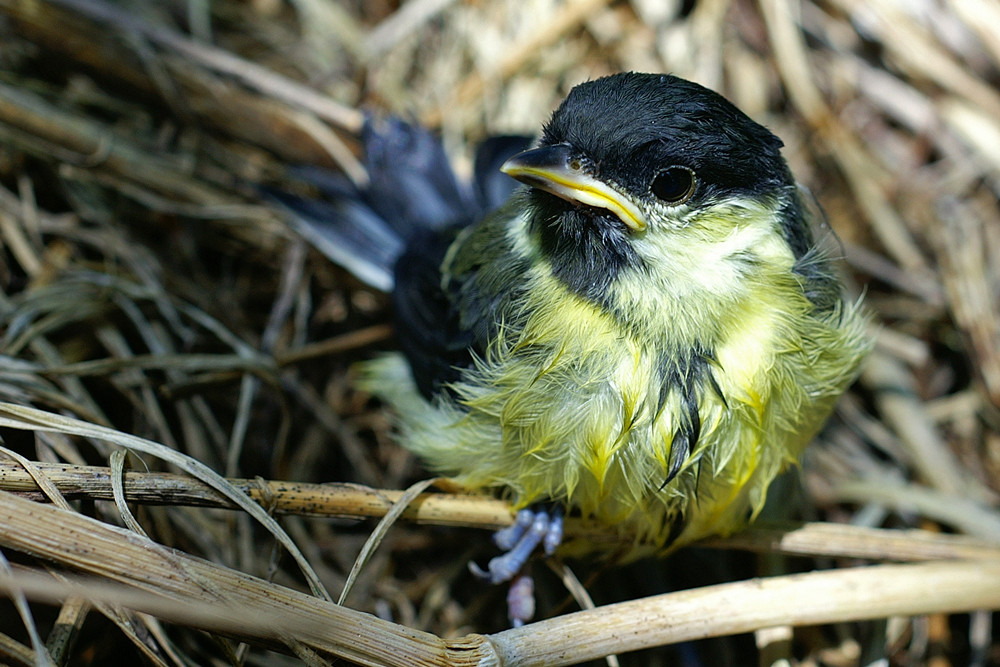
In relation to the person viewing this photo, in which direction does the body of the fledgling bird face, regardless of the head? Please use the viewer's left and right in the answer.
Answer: facing the viewer and to the right of the viewer
